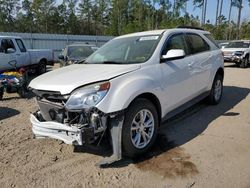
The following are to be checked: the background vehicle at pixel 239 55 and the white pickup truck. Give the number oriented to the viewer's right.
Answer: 0

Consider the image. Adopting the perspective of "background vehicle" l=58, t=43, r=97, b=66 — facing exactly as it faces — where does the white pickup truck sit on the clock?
The white pickup truck is roughly at 2 o'clock from the background vehicle.

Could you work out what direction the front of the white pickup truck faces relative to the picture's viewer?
facing the viewer and to the left of the viewer

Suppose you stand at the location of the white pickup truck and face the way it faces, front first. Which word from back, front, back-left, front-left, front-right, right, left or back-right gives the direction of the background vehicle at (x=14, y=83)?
front-left

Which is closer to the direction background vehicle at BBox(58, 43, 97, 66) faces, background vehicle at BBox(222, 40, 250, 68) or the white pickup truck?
the white pickup truck

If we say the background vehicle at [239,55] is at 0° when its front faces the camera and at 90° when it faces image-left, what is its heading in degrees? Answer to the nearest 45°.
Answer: approximately 45°

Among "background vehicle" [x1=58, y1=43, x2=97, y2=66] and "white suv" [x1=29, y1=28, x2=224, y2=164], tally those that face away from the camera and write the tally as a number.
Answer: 0
